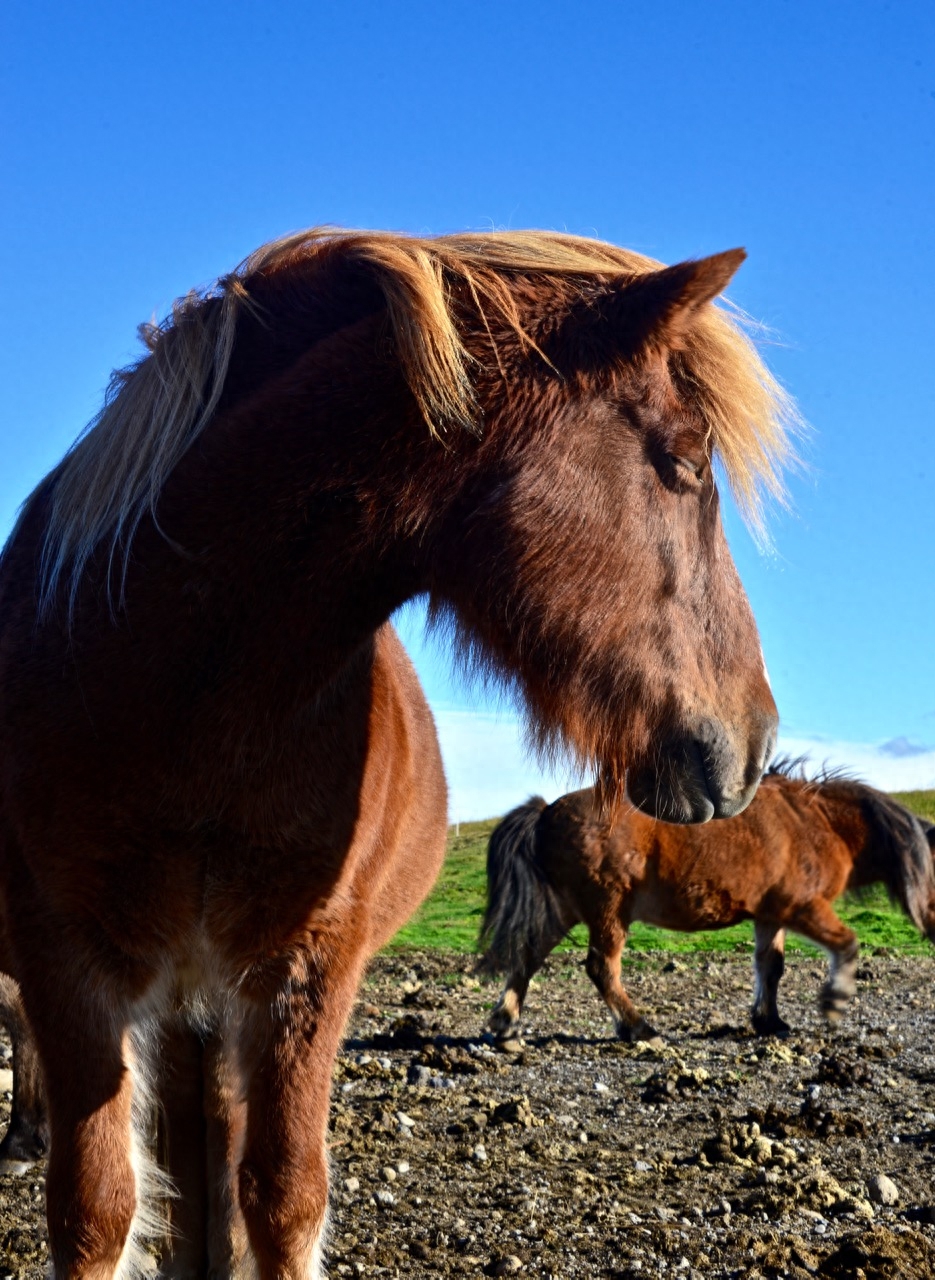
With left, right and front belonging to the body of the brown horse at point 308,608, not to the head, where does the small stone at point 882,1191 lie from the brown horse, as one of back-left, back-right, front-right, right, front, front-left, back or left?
back-left

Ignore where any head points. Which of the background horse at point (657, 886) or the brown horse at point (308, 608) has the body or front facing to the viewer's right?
the background horse

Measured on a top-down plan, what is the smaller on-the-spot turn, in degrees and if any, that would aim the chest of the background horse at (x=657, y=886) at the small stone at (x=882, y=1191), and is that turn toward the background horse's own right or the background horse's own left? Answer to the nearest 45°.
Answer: approximately 90° to the background horse's own right

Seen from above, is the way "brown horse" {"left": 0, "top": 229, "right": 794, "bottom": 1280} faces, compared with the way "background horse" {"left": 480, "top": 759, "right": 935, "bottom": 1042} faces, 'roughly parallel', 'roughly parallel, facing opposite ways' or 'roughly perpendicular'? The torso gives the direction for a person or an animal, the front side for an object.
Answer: roughly perpendicular

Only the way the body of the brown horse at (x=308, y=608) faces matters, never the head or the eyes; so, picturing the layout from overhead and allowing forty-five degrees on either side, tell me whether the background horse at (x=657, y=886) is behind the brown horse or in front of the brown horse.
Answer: behind

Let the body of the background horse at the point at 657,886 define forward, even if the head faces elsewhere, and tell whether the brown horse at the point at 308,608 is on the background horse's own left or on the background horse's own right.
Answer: on the background horse's own right

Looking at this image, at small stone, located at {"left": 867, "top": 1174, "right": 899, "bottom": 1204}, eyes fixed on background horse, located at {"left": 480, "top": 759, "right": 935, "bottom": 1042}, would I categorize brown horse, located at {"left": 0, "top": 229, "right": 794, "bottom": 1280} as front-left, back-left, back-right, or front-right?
back-left

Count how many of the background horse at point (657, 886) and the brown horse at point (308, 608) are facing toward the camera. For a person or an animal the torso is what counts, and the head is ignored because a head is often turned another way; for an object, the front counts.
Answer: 1

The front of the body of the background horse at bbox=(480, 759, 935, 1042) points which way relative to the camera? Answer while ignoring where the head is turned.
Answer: to the viewer's right

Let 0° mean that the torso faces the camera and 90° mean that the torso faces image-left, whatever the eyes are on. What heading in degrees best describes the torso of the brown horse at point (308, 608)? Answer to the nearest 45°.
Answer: approximately 0°
